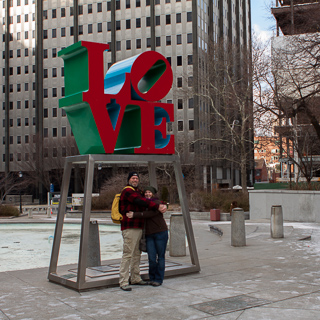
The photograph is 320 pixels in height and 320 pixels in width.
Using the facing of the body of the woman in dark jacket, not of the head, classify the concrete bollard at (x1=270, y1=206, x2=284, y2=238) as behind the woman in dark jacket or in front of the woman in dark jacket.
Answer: behind

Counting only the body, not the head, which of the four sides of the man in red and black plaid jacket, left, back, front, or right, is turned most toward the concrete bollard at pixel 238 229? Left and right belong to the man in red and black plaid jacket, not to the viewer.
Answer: left

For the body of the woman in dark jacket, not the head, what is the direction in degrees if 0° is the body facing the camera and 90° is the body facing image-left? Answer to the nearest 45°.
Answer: approximately 45°

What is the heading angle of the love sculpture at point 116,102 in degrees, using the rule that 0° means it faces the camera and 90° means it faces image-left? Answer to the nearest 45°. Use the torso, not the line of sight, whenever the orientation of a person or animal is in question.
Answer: approximately 315°

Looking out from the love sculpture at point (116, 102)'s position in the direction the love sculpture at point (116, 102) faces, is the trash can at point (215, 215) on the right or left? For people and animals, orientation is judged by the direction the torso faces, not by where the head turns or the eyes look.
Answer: on its left

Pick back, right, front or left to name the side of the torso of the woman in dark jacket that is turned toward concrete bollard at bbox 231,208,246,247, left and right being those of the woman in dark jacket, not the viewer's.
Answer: back

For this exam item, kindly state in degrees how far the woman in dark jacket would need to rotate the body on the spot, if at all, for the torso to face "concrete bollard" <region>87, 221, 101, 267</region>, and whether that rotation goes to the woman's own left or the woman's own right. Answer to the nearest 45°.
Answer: approximately 90° to the woman's own right
